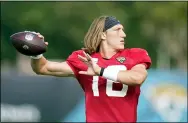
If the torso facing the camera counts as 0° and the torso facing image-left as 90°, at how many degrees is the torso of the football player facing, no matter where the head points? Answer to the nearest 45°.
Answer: approximately 0°

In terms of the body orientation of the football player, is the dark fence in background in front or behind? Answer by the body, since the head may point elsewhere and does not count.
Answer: behind
